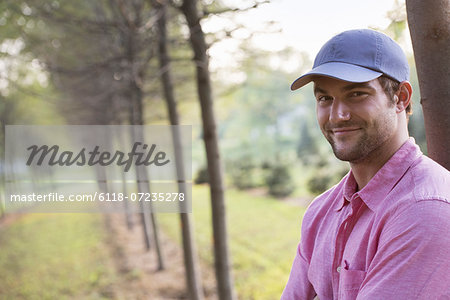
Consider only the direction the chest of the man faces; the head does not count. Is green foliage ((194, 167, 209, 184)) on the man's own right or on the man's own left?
on the man's own right

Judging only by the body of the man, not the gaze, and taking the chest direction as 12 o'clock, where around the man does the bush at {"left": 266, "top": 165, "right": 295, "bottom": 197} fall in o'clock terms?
The bush is roughly at 4 o'clock from the man.

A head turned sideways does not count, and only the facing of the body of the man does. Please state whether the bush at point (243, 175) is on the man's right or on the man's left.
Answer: on the man's right

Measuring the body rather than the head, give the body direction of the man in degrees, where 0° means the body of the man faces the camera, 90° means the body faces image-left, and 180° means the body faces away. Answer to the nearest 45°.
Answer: approximately 45°

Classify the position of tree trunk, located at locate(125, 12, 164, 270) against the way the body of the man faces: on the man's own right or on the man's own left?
on the man's own right

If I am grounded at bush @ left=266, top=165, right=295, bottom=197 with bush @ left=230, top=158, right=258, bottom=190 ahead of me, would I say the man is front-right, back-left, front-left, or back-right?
back-left
